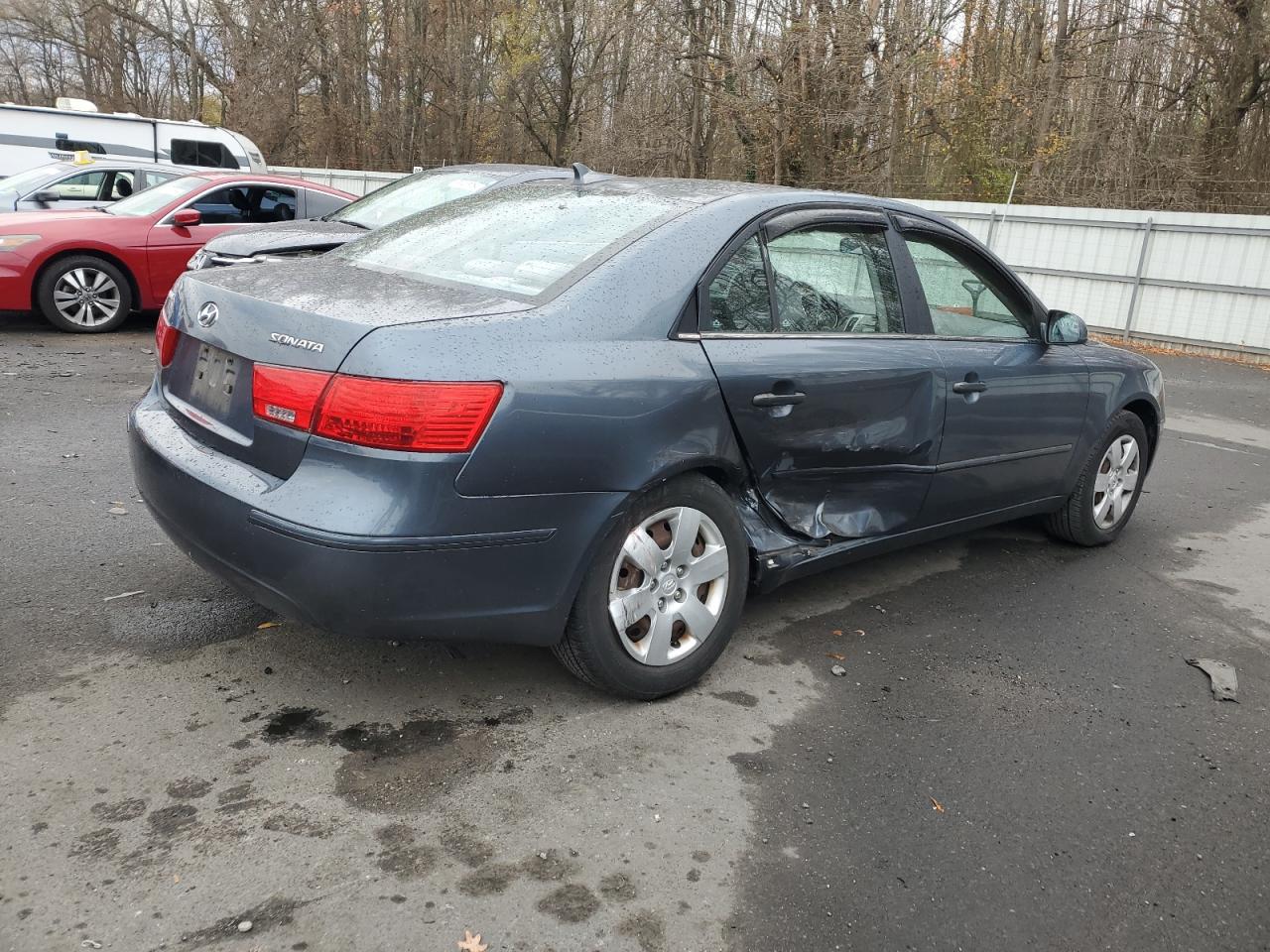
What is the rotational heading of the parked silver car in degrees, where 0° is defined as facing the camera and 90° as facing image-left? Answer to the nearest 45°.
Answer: approximately 90°

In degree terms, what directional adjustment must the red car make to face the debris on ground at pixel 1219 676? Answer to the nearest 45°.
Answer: approximately 135° to its left

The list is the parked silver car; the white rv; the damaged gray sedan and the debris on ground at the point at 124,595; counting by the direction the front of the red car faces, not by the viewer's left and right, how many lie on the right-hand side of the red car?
2

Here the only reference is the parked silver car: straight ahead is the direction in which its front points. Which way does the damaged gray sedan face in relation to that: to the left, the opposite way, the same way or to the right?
the opposite way

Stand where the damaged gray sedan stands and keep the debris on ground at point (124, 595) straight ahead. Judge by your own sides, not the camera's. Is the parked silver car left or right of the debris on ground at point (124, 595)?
right

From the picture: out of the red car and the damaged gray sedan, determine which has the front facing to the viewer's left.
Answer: the red car

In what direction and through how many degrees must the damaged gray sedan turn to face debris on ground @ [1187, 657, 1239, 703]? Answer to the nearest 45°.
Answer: approximately 45° to its right

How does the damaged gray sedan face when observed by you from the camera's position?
facing away from the viewer and to the right of the viewer

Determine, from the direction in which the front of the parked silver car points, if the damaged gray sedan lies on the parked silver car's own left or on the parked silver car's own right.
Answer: on the parked silver car's own left

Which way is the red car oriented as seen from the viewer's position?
to the viewer's left

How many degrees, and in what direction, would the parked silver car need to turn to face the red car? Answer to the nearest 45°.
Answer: approximately 90° to its left

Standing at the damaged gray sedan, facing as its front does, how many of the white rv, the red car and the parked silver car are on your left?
3
